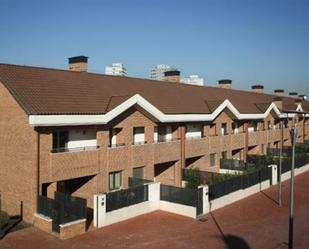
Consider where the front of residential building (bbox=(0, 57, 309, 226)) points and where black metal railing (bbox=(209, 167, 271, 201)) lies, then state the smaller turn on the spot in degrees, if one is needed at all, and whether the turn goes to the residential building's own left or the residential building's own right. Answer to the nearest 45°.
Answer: approximately 45° to the residential building's own left

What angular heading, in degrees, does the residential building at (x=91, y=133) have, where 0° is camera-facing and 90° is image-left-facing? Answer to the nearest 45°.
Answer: approximately 315°

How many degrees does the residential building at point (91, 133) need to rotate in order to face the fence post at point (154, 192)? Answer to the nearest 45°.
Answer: approximately 45° to its left

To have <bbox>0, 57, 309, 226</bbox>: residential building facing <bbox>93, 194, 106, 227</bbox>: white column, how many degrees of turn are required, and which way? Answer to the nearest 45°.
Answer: approximately 45° to its right

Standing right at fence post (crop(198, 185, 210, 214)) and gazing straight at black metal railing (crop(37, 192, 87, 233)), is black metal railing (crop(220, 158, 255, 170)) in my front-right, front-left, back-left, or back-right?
back-right

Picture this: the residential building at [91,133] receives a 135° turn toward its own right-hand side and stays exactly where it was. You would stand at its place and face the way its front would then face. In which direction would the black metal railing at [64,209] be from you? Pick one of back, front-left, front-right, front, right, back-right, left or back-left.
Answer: left
